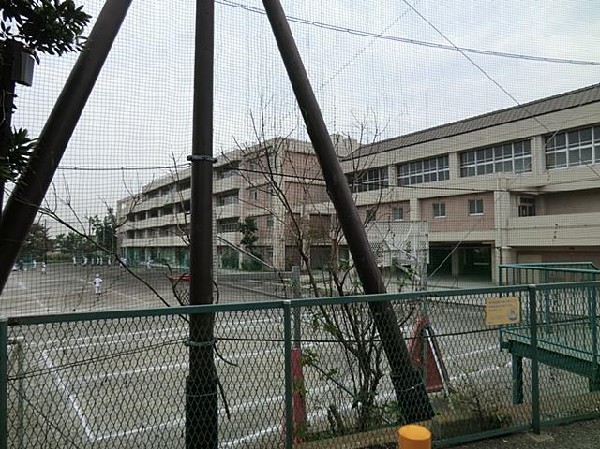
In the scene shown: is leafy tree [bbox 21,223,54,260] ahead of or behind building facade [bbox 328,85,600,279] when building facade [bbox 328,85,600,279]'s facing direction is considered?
ahead

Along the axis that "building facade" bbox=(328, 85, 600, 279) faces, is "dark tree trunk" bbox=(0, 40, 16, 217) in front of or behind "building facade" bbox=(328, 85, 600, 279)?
in front

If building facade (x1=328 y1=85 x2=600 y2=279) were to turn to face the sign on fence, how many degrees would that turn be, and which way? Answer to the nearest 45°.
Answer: approximately 45° to its left

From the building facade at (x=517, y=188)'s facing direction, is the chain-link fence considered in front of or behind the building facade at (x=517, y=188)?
in front

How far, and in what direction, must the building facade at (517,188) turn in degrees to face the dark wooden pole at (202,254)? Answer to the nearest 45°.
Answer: approximately 45° to its left

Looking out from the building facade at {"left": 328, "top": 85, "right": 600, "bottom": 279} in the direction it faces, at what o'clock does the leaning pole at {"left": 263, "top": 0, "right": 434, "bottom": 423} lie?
The leaning pole is roughly at 11 o'clock from the building facade.

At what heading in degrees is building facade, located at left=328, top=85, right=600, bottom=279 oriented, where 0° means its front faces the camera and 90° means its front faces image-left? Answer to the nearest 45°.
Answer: approximately 45°

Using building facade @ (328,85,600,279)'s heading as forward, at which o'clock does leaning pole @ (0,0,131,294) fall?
The leaning pole is roughly at 11 o'clock from the building facade.

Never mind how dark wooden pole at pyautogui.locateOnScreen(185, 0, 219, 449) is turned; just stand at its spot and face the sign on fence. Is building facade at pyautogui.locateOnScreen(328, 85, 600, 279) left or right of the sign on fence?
left
